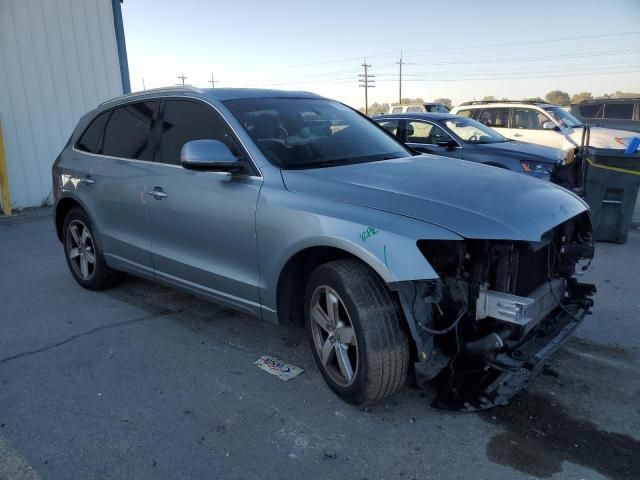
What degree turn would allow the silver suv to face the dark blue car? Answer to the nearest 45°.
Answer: approximately 135° to its left

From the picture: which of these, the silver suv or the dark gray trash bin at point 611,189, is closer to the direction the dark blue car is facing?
the dark gray trash bin

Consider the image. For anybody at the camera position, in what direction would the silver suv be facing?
facing the viewer and to the right of the viewer

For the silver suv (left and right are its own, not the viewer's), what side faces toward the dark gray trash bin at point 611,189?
left

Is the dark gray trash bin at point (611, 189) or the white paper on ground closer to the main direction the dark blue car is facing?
the dark gray trash bin

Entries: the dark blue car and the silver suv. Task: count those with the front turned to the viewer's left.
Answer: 0

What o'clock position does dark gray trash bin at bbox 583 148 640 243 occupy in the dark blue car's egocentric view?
The dark gray trash bin is roughly at 12 o'clock from the dark blue car.

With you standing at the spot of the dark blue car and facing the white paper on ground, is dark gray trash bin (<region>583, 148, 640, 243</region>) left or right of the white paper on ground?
left

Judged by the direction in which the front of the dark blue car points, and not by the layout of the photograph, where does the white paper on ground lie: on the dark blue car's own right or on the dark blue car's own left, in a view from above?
on the dark blue car's own right

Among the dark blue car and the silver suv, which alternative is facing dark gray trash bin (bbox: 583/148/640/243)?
the dark blue car

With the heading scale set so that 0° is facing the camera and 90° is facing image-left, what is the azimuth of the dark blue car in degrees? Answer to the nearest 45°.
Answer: approximately 315°
